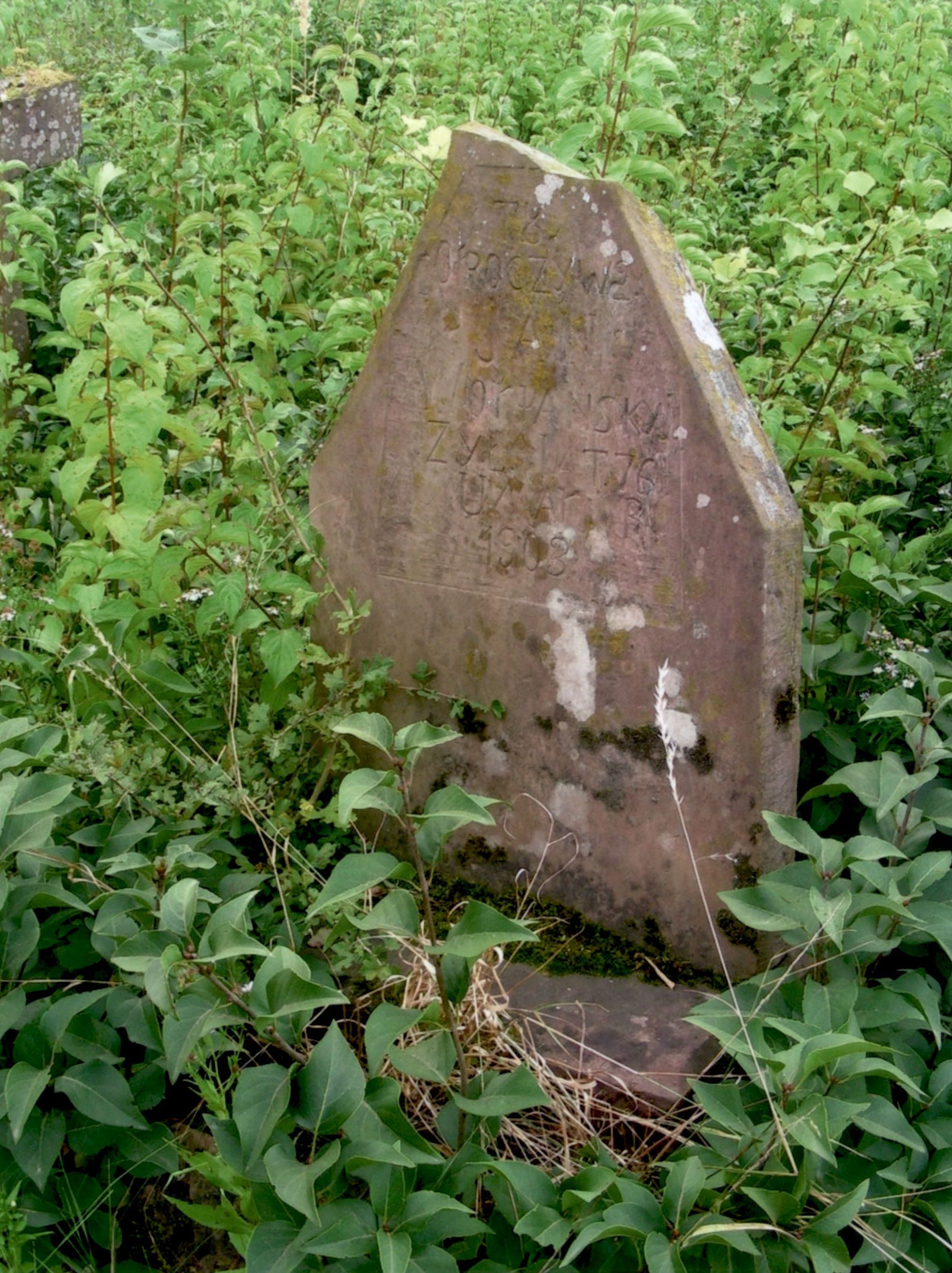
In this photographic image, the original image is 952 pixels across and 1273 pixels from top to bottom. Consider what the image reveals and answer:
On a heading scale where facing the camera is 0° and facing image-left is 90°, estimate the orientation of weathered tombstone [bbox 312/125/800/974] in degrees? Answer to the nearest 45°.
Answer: approximately 45°

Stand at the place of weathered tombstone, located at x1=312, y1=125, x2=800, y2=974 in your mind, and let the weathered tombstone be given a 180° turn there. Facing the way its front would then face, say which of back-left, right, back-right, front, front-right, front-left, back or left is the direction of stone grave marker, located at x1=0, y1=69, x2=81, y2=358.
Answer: left
